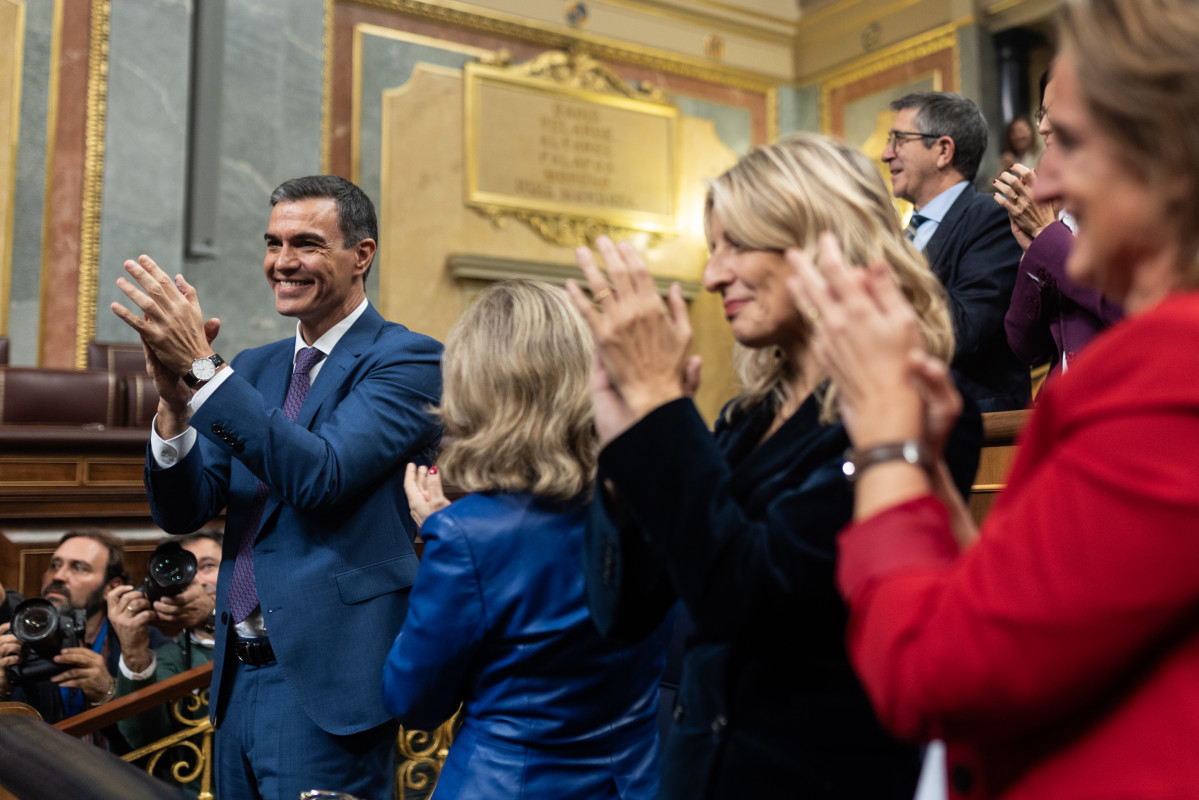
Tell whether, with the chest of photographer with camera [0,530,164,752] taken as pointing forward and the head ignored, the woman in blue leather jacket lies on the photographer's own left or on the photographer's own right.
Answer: on the photographer's own left

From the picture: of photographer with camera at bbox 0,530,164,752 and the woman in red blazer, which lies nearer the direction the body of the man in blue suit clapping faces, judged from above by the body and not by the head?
the woman in red blazer

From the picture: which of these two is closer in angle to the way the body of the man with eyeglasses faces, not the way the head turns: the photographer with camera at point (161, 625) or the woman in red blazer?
the photographer with camera

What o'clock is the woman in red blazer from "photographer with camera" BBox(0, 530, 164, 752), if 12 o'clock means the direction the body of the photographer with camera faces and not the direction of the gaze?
The woman in red blazer is roughly at 10 o'clock from the photographer with camera.

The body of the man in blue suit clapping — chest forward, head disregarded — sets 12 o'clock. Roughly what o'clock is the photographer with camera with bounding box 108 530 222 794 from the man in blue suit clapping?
The photographer with camera is roughly at 4 o'clock from the man in blue suit clapping.

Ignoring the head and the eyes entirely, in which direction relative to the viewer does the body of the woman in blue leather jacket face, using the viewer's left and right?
facing away from the viewer and to the left of the viewer

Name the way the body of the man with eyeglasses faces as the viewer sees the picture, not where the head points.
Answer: to the viewer's left

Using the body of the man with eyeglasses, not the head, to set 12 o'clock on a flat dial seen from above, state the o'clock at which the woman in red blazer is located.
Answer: The woman in red blazer is roughly at 9 o'clock from the man with eyeglasses.

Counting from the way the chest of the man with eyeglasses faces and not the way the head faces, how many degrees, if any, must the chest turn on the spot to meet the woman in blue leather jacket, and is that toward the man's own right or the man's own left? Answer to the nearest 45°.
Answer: approximately 90° to the man's own left

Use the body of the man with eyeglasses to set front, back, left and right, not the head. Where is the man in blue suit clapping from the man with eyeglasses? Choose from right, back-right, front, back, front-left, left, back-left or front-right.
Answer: front-left

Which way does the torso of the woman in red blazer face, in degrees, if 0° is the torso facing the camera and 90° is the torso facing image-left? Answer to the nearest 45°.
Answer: approximately 90°

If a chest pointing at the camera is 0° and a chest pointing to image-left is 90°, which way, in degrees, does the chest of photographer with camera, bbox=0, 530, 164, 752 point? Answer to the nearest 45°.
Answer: approximately 45°
